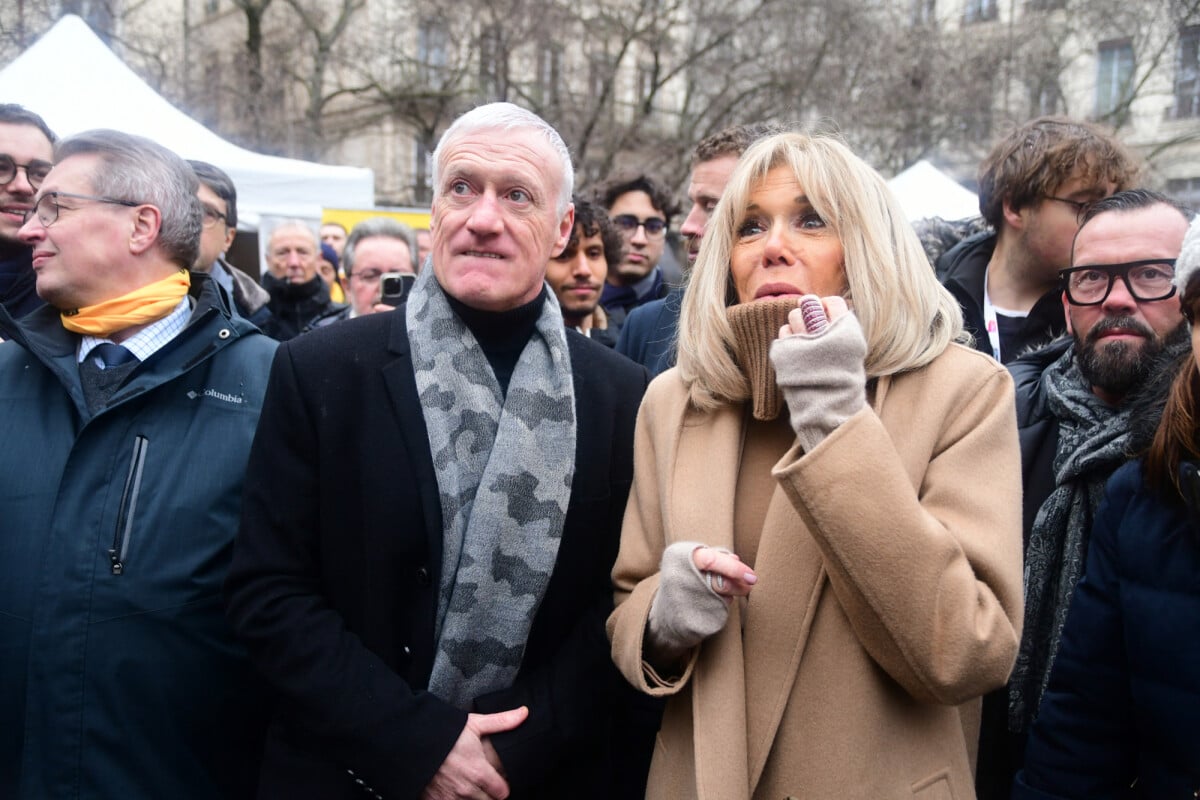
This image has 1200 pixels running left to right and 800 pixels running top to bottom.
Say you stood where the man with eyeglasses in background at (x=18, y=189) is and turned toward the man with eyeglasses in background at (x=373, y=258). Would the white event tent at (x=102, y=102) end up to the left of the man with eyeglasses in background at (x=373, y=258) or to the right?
left

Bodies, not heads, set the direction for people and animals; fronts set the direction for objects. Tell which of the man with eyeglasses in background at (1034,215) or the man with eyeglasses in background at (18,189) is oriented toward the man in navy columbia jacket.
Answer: the man with eyeglasses in background at (18,189)

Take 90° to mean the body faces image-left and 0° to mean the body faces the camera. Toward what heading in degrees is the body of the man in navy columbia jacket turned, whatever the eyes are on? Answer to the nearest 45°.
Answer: approximately 45°

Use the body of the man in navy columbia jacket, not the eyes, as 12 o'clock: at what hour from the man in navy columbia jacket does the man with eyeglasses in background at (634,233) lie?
The man with eyeglasses in background is roughly at 6 o'clock from the man in navy columbia jacket.

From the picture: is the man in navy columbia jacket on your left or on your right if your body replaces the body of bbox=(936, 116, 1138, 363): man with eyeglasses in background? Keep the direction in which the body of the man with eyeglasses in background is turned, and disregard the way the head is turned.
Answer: on your right

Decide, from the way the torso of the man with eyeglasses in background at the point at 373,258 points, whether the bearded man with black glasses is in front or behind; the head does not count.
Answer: in front

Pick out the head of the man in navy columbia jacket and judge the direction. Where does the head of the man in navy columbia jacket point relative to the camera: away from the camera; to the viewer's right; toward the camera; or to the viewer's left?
to the viewer's left

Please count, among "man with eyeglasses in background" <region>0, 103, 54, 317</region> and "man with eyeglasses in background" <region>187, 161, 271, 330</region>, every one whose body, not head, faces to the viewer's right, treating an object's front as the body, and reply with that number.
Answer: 0

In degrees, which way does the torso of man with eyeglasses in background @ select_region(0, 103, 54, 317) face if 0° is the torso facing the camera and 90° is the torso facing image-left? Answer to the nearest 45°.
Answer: approximately 0°

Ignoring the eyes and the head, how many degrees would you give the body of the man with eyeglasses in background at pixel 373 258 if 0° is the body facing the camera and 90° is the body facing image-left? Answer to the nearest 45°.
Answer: approximately 315°
